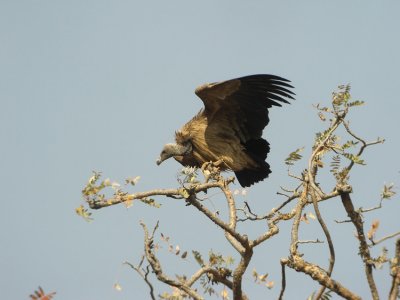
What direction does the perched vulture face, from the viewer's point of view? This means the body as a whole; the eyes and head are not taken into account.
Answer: to the viewer's left
